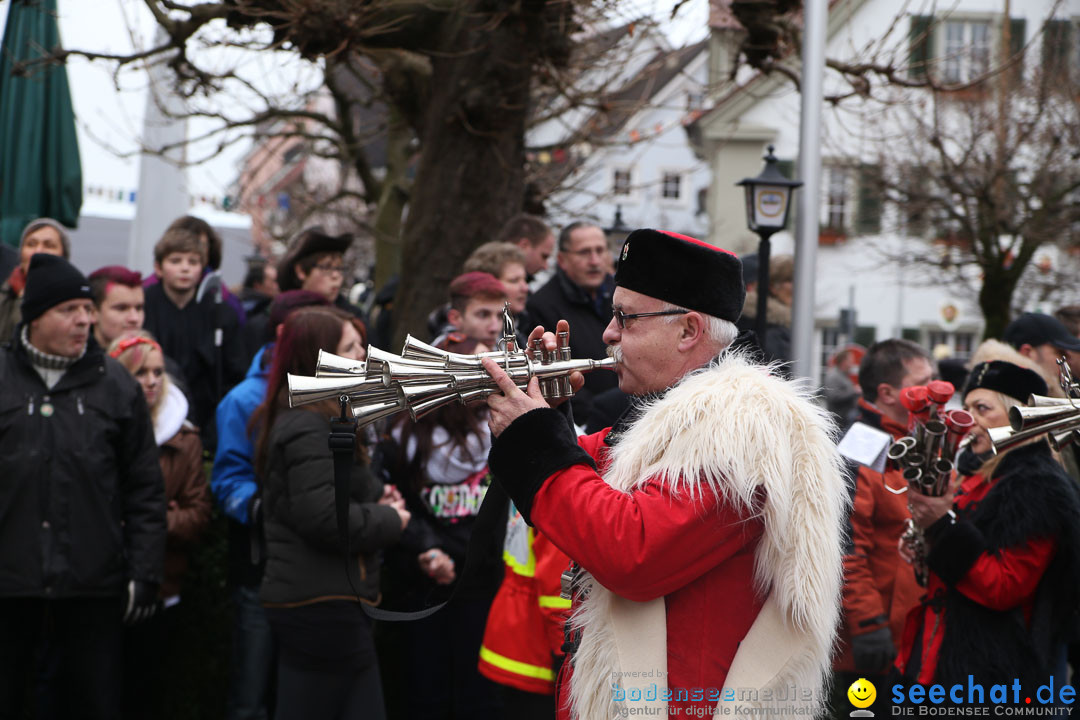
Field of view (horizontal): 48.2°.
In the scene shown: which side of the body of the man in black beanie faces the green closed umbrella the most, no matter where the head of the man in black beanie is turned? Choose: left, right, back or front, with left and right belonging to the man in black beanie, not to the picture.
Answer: back

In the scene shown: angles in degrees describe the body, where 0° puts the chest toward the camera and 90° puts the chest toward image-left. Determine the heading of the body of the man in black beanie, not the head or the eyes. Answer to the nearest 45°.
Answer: approximately 0°

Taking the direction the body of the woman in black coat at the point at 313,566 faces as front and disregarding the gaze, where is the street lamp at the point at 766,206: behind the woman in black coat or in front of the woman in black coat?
in front

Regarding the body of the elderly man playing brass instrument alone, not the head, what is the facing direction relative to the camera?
to the viewer's left

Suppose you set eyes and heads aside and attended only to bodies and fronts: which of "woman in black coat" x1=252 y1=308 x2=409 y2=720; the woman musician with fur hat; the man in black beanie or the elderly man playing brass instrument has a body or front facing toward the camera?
the man in black beanie

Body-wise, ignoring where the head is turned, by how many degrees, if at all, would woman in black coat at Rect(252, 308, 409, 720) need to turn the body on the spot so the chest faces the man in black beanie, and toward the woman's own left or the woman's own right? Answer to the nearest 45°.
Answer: approximately 135° to the woman's own left
